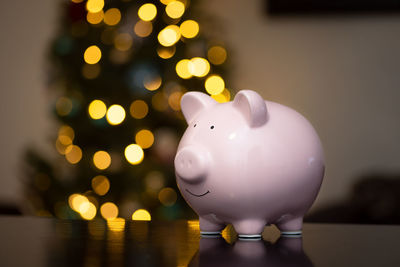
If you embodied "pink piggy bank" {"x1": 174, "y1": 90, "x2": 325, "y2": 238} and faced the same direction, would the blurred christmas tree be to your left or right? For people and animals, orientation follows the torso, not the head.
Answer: on your right

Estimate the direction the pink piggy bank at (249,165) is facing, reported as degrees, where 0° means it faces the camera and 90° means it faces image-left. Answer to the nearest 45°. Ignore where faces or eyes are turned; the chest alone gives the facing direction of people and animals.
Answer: approximately 45°
